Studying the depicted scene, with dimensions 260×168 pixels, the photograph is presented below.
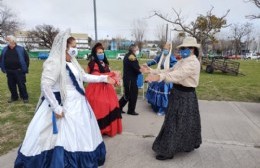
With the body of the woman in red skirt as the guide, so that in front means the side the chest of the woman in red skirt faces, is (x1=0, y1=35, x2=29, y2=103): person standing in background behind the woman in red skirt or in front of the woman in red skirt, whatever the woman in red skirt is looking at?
behind

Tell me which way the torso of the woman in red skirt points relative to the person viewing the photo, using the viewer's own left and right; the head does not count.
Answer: facing the viewer and to the right of the viewer

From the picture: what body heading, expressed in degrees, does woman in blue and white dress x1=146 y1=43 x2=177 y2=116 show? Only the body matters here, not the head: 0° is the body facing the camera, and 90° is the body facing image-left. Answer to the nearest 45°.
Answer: approximately 45°

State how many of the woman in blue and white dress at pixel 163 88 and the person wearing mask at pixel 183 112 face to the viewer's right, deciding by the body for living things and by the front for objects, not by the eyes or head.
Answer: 0

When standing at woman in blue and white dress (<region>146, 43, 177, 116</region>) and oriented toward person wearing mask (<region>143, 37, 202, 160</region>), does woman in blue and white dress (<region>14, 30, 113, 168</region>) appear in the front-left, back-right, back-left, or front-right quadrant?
front-right

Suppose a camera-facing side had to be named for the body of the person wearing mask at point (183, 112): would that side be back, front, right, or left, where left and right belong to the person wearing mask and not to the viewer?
left

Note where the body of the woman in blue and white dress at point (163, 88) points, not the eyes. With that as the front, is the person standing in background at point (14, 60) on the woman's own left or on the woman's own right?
on the woman's own right

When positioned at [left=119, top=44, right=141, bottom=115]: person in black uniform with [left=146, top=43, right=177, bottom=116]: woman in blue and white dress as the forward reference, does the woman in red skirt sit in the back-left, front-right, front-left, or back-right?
back-right

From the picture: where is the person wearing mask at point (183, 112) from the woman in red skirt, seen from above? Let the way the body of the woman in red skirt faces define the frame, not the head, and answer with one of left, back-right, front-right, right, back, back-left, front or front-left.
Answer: front
